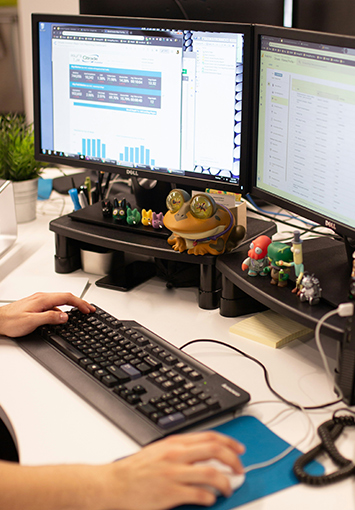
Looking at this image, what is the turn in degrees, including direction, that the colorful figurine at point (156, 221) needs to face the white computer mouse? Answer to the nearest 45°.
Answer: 0° — it already faces it

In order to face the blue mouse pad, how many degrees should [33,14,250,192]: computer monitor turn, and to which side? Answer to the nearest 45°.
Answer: approximately 45° to its left

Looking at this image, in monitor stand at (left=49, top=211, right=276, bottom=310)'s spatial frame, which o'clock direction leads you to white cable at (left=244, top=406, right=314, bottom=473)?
The white cable is roughly at 10 o'clock from the monitor stand.

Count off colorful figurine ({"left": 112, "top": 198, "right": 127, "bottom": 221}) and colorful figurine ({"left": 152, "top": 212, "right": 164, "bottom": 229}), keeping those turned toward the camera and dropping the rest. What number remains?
2

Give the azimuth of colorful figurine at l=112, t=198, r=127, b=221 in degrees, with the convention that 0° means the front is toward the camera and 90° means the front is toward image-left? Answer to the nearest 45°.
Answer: approximately 0°

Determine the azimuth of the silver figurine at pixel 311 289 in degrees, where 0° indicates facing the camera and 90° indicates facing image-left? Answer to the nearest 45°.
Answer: approximately 45°

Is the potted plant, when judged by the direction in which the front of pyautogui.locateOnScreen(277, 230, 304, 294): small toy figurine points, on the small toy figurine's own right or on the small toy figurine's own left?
on the small toy figurine's own right

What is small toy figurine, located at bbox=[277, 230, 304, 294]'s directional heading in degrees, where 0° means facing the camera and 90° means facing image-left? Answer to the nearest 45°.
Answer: approximately 45°

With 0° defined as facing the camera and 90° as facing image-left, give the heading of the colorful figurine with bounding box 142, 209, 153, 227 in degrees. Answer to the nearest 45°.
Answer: approximately 0°
